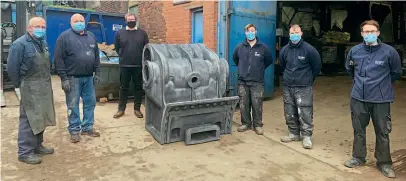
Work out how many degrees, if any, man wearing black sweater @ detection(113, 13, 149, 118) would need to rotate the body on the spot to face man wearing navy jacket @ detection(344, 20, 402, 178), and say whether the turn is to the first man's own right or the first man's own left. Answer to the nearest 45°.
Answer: approximately 45° to the first man's own left

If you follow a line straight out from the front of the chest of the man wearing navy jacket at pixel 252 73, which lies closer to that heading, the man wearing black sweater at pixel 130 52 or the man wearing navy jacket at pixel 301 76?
the man wearing navy jacket

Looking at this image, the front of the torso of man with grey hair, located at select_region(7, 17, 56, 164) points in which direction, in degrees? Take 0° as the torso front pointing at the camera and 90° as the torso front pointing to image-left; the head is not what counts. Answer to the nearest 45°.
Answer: approximately 315°

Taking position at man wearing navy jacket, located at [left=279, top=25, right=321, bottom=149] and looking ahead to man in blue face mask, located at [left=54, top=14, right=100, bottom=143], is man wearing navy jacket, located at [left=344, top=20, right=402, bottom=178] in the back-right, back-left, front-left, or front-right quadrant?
back-left

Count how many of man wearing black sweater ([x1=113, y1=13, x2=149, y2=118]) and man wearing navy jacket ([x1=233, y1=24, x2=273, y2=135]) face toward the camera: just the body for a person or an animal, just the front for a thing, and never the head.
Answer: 2

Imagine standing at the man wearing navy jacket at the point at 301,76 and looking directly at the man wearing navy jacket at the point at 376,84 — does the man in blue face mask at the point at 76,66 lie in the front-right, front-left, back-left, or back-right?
back-right

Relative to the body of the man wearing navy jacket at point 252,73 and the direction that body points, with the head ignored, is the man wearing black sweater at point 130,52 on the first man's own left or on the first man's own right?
on the first man's own right

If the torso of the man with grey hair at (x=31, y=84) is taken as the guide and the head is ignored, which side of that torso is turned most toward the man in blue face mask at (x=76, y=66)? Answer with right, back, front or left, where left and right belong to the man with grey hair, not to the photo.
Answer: left
